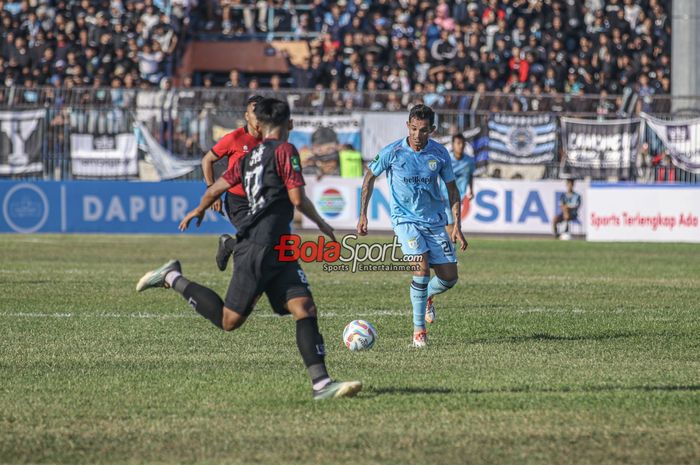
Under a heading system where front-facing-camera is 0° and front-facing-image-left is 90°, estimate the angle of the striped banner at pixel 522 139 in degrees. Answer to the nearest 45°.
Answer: approximately 0°

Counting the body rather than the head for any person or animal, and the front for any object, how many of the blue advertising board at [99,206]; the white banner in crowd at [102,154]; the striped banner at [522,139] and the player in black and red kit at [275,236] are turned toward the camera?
3

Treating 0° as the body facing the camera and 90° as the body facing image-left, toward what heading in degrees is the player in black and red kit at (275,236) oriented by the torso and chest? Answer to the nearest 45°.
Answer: approximately 225°

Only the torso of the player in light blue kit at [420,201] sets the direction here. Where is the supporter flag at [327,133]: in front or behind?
behind

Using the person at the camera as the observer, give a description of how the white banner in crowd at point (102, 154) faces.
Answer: facing the viewer

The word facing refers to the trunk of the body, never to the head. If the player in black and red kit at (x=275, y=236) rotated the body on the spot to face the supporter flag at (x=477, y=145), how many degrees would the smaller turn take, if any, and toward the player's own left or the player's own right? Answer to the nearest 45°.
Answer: approximately 45° to the player's own left

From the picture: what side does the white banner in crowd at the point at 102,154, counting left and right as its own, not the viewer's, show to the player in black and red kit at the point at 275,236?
front

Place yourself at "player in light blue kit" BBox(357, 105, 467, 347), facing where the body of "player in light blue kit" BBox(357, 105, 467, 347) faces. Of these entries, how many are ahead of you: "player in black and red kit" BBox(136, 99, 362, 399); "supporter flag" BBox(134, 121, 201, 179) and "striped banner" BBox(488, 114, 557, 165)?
1

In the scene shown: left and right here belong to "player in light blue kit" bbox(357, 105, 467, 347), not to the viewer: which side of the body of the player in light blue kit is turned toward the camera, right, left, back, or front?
front

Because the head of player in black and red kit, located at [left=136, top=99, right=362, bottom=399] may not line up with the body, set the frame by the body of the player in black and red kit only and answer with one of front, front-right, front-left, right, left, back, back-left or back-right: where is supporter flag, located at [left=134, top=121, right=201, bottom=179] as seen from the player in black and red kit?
front-left

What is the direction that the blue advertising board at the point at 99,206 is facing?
toward the camera
